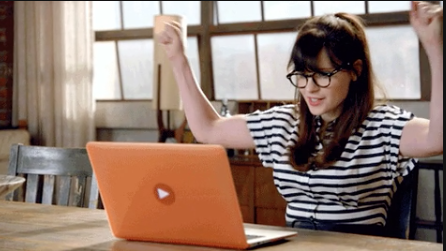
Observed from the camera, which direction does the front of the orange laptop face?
facing away from the viewer and to the right of the viewer

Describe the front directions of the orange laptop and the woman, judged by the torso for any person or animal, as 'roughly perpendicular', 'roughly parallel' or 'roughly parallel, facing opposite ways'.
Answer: roughly parallel, facing opposite ways

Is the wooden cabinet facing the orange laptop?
yes

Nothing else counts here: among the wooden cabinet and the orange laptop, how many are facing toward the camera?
1

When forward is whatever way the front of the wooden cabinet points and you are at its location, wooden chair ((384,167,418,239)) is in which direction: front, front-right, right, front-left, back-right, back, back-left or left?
front

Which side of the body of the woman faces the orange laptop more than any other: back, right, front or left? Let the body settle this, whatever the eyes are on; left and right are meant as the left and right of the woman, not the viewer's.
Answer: front

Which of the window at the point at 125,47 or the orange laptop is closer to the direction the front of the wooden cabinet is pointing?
the orange laptop

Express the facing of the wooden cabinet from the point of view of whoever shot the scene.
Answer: facing the viewer

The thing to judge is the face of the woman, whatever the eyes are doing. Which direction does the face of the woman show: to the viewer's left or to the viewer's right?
to the viewer's left

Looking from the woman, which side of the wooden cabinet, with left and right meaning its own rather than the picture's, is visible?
front

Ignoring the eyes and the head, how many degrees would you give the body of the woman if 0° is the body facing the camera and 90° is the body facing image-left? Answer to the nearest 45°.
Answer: approximately 45°

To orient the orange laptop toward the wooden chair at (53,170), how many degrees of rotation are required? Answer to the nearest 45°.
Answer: approximately 90° to its left
